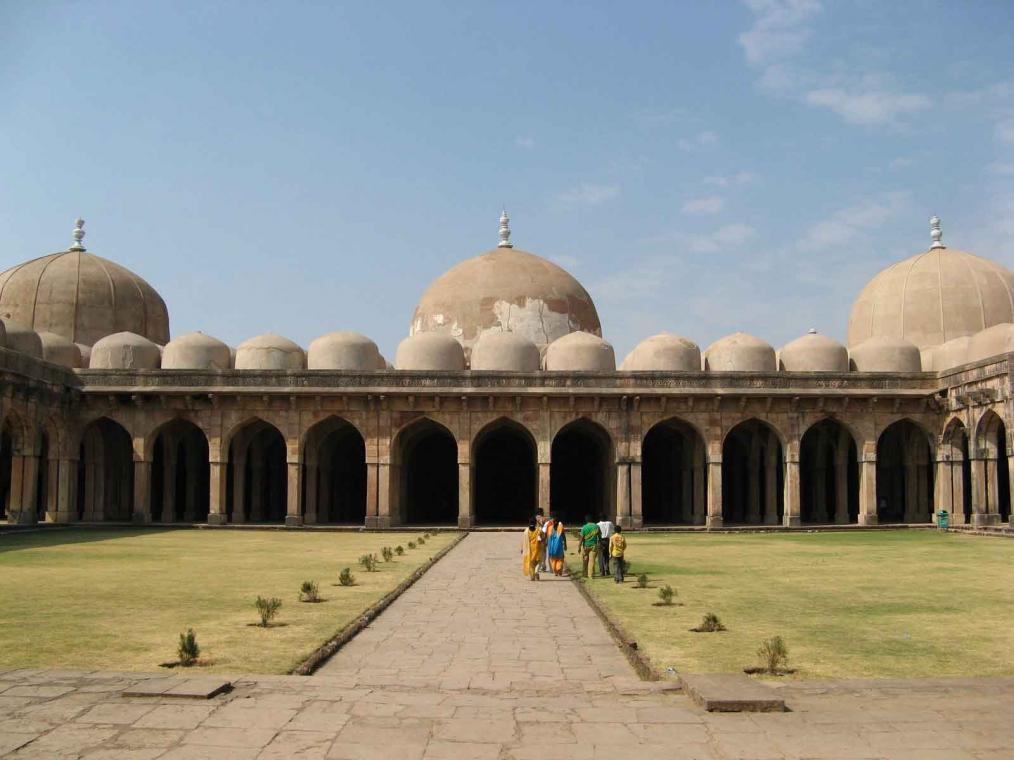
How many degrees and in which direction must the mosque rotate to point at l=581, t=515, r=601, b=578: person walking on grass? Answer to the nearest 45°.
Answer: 0° — it already faces them

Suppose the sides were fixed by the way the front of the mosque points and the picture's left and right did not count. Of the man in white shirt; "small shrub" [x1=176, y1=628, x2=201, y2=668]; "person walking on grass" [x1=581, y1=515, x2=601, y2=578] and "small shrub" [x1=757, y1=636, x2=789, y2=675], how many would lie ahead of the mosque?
4

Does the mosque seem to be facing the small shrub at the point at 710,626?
yes

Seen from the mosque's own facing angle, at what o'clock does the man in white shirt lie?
The man in white shirt is roughly at 12 o'clock from the mosque.

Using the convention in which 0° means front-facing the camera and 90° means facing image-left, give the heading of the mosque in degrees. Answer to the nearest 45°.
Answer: approximately 0°

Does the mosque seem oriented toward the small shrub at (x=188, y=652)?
yes

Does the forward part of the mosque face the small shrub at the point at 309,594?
yes

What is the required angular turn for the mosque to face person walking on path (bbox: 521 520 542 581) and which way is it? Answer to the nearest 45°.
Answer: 0° — it already faces them

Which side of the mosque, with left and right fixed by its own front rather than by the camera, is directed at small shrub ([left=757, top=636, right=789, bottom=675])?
front
